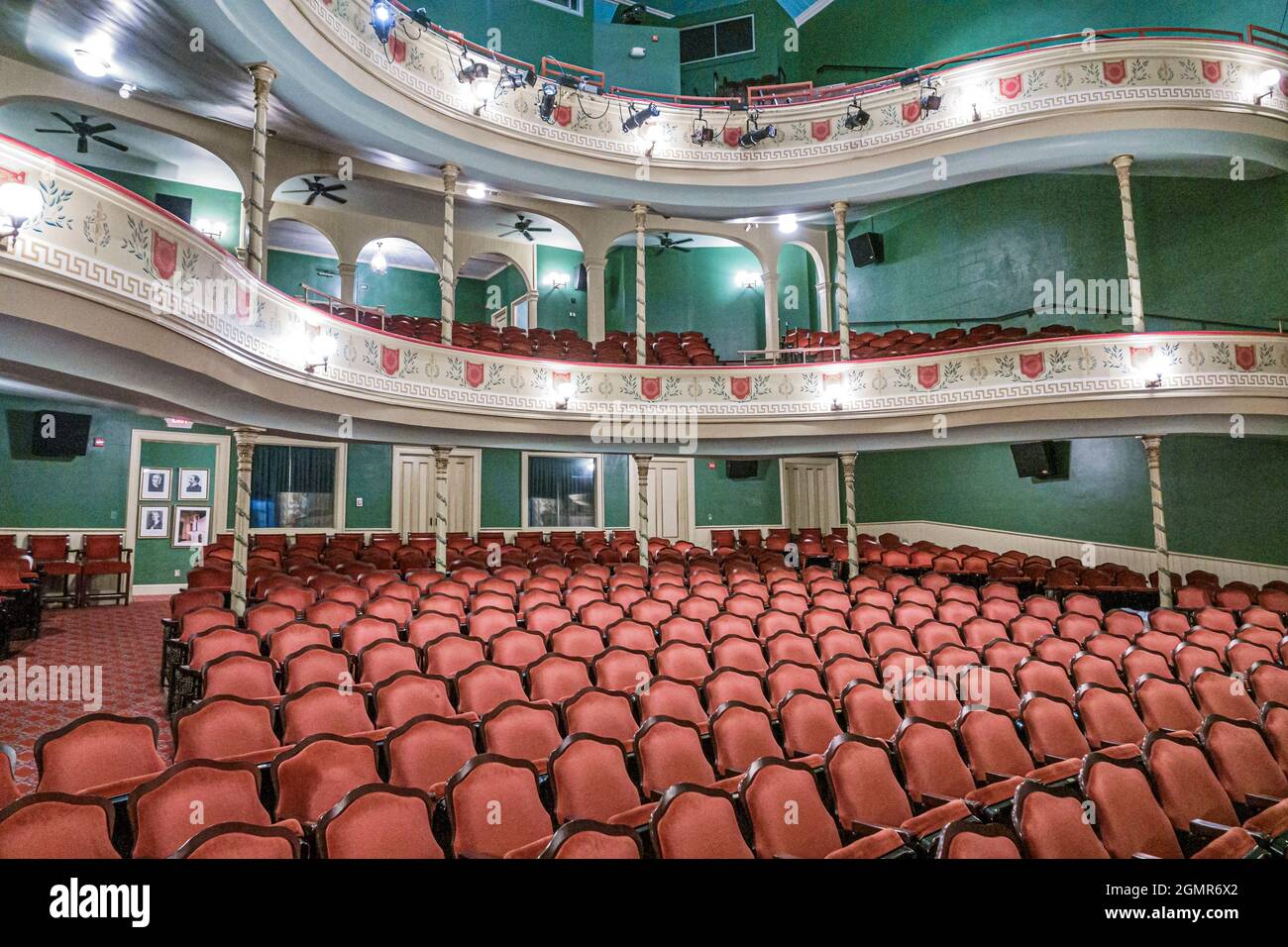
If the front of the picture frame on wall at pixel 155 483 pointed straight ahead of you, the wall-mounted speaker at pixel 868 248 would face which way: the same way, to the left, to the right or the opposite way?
to the right

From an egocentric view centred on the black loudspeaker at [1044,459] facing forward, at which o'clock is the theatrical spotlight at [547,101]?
The theatrical spotlight is roughly at 12 o'clock from the black loudspeaker.

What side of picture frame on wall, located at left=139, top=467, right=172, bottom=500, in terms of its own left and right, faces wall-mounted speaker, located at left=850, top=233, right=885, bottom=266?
left

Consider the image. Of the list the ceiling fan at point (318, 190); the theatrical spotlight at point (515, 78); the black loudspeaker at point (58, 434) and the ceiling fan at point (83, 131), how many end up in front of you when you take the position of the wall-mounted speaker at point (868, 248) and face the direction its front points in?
4

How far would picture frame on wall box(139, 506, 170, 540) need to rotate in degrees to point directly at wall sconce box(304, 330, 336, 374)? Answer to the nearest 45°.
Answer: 0° — it already faces it

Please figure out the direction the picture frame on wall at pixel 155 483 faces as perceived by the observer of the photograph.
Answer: facing the viewer

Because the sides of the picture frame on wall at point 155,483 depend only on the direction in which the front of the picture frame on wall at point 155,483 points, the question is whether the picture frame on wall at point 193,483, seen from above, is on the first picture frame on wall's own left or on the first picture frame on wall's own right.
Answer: on the first picture frame on wall's own left

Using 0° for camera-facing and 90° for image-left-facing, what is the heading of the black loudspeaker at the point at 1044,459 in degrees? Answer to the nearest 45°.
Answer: approximately 45°

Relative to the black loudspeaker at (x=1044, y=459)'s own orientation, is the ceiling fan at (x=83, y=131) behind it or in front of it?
in front

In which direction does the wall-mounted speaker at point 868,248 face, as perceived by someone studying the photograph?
facing the viewer and to the left of the viewer

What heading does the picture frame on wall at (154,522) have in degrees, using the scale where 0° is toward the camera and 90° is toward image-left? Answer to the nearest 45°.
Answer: approximately 0°

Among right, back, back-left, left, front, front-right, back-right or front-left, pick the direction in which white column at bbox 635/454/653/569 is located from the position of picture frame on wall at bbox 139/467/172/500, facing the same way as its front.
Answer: front-left

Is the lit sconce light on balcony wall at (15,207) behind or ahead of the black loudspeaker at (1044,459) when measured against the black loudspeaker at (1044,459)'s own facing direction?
ahead

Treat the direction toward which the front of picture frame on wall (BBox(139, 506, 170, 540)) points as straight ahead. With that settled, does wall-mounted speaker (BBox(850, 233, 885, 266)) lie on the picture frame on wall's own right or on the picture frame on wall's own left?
on the picture frame on wall's own left

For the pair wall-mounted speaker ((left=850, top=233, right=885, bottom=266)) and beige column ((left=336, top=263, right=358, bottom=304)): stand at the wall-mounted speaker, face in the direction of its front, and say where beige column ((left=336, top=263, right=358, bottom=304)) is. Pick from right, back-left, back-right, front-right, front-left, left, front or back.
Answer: front

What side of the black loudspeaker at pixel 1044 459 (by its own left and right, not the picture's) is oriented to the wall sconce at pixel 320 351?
front

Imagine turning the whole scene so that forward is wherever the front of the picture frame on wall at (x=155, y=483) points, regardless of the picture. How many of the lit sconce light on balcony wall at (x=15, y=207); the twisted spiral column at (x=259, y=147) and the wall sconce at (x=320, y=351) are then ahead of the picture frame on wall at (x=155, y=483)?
3

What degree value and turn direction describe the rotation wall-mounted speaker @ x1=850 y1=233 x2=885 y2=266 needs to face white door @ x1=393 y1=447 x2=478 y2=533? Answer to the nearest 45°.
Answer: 0° — it already faces it
